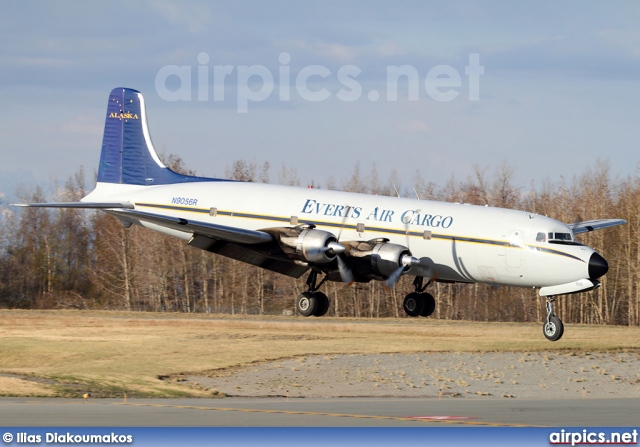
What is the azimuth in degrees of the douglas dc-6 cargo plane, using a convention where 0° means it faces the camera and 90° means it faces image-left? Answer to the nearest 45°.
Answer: approximately 315°
